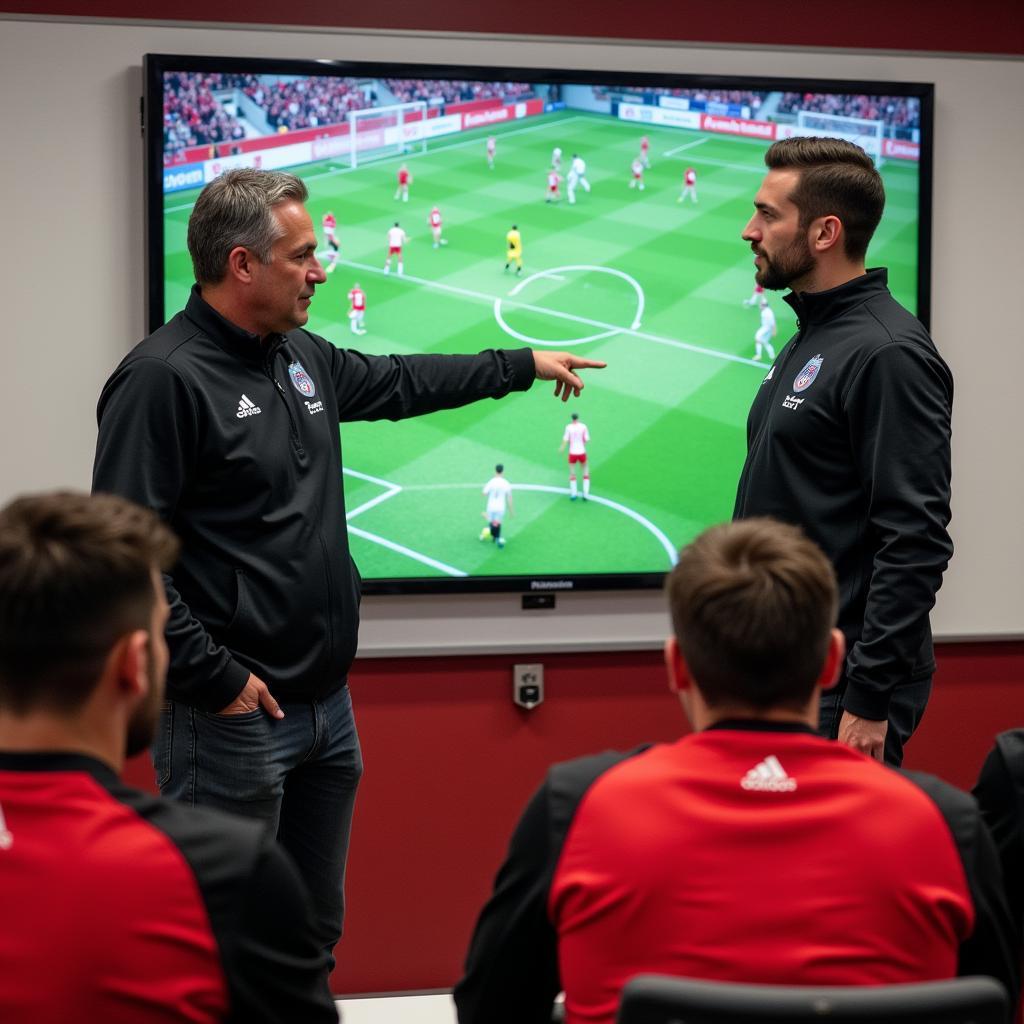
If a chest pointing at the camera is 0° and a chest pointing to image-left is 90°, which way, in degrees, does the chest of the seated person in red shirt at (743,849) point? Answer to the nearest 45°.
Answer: approximately 180°

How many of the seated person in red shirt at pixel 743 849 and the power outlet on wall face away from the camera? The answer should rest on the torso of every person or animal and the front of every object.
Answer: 1

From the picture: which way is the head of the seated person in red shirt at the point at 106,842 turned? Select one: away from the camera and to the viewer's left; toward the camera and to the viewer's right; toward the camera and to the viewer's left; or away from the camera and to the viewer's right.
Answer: away from the camera and to the viewer's right

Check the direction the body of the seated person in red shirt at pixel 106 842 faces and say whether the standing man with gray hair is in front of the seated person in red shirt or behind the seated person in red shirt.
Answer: in front

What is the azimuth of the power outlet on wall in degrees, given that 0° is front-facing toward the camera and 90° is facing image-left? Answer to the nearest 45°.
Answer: approximately 0°

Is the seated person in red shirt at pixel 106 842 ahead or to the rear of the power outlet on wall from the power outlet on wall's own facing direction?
ahead

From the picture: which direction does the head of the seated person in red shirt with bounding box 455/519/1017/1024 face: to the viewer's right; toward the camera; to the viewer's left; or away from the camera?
away from the camera

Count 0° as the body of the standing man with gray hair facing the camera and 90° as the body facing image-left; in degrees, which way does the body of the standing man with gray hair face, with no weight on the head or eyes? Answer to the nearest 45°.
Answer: approximately 315°
